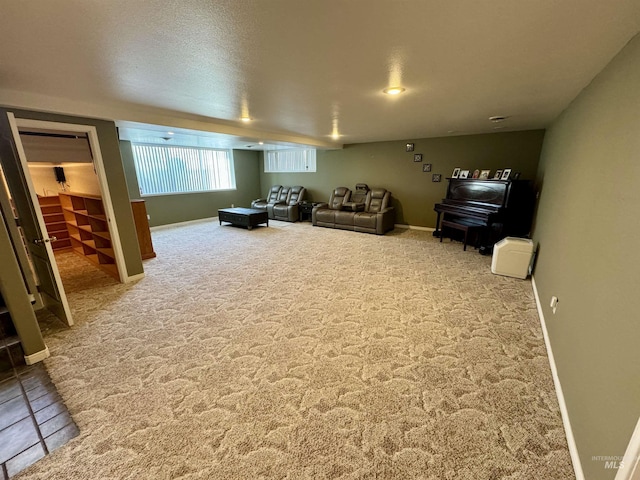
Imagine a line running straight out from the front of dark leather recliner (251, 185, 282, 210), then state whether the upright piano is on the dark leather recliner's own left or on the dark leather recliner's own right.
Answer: on the dark leather recliner's own left

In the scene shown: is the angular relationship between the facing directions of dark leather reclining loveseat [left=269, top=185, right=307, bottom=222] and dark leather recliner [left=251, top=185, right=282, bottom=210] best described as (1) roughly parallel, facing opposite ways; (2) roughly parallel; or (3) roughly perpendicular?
roughly parallel

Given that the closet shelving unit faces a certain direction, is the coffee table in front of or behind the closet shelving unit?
behind

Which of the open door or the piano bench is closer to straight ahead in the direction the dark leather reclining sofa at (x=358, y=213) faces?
the open door

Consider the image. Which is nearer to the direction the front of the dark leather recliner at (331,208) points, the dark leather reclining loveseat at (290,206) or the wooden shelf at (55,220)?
the wooden shelf

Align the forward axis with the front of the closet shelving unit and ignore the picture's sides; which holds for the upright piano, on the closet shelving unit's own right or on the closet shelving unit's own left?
on the closet shelving unit's own left

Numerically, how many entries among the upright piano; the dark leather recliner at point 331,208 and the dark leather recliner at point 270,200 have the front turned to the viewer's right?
0

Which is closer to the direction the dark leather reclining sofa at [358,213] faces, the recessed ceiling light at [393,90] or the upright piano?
the recessed ceiling light

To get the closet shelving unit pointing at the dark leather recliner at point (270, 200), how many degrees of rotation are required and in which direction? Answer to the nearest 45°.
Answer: approximately 135° to its left

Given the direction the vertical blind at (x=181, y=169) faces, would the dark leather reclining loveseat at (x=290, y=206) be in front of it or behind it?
in front

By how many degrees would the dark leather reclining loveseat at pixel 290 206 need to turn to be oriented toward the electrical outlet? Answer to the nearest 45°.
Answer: approximately 45° to its left

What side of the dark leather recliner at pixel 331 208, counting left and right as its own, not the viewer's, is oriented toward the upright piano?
left

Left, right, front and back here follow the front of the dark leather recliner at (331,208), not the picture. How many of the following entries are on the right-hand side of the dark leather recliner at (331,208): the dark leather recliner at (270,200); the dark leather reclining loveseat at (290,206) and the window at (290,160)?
3

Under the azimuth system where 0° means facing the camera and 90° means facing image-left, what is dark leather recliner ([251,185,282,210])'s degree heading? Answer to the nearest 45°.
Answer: approximately 45°
